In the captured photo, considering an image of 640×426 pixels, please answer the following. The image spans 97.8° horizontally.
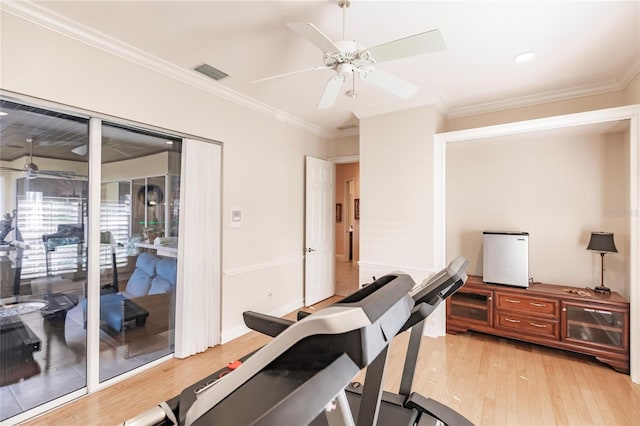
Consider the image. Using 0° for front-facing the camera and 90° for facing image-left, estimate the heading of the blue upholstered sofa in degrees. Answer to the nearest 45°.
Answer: approximately 45°

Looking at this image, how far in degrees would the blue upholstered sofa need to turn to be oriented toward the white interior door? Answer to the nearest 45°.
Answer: approximately 135° to its left

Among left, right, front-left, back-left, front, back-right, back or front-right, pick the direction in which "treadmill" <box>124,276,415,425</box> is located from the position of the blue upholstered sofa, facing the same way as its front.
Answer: front-left

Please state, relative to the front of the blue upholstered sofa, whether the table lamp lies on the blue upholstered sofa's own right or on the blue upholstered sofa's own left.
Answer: on the blue upholstered sofa's own left

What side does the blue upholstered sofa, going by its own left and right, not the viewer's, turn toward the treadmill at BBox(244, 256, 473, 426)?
left

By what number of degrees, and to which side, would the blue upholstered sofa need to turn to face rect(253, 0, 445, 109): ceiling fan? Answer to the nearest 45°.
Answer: approximately 90° to its left

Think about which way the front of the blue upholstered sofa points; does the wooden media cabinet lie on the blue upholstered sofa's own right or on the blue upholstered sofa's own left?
on the blue upholstered sofa's own left
